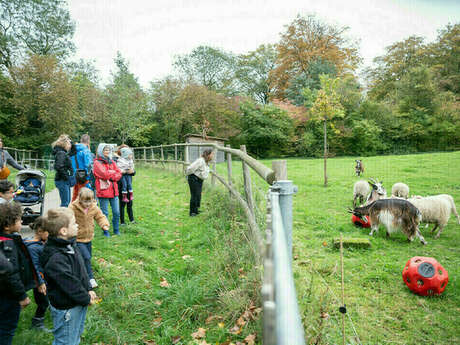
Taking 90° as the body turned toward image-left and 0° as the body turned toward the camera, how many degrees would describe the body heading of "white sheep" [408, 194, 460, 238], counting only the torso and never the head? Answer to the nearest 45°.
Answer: approximately 90°

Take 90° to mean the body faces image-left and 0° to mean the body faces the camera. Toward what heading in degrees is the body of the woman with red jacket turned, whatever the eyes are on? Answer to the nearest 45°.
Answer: approximately 315°

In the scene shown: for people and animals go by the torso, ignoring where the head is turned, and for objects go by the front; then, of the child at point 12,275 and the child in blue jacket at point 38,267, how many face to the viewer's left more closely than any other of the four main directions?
0

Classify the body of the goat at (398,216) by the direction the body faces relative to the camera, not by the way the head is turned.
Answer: to the viewer's left

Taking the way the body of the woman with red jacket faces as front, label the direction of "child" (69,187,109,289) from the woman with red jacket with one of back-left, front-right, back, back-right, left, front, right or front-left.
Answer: front-right

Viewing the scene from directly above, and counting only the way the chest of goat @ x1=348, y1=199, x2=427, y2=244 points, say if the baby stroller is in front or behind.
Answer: in front

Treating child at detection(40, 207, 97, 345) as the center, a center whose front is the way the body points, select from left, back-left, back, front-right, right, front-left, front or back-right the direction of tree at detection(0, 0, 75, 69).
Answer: left

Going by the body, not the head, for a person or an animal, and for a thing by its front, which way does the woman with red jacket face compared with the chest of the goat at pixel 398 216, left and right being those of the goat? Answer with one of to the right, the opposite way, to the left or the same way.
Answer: the opposite way

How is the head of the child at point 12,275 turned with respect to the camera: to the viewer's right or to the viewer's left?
to the viewer's right

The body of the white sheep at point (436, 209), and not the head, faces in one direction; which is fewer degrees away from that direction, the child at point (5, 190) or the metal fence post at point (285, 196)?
the child
